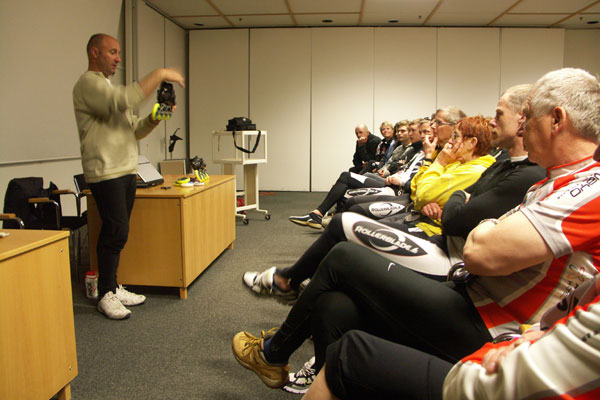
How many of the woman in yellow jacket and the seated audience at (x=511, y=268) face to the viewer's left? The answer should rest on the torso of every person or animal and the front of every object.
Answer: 2

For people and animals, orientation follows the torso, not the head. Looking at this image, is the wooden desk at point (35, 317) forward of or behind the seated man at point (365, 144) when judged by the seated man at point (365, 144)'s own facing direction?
forward

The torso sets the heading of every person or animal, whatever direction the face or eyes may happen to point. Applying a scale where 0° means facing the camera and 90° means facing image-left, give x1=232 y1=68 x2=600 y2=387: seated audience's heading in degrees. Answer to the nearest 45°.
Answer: approximately 90°

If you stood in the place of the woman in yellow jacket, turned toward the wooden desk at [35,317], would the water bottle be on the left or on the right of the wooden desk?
right

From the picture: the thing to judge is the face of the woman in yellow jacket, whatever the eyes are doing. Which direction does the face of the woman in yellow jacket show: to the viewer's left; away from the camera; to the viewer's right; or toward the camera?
to the viewer's left

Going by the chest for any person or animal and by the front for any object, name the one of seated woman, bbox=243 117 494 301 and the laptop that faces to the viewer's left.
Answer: the seated woman

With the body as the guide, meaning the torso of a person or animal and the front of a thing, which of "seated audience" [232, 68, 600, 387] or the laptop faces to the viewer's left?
the seated audience

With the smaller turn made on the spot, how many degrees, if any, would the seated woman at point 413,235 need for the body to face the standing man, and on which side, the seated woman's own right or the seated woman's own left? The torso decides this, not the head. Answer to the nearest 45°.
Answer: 0° — they already face them

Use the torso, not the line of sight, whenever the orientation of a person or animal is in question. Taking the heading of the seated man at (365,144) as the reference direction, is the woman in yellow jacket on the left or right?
on their left

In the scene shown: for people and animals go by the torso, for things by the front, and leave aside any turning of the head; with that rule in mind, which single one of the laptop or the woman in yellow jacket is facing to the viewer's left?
the woman in yellow jacket

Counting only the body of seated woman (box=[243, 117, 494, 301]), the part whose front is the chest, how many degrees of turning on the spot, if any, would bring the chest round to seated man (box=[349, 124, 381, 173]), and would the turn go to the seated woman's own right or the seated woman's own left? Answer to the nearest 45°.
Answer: approximately 90° to the seated woman's own right

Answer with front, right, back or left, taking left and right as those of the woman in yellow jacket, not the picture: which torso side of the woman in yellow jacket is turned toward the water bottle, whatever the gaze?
front

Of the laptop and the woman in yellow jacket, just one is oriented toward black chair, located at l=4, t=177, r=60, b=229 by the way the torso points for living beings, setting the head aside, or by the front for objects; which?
the woman in yellow jacket

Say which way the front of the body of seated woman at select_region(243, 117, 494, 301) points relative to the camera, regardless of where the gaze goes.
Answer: to the viewer's left
